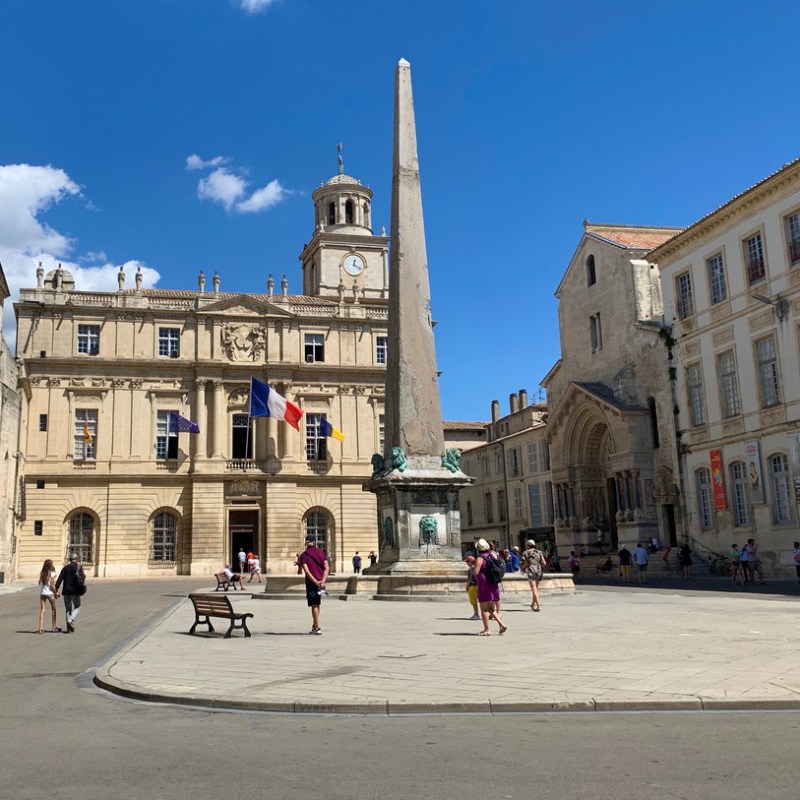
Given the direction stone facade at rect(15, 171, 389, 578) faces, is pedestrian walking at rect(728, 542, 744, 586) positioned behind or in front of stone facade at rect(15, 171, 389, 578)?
in front

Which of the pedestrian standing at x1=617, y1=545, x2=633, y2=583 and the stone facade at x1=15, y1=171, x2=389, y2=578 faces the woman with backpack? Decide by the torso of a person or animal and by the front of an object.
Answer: the stone facade

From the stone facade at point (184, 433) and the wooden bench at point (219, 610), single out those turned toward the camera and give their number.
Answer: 1

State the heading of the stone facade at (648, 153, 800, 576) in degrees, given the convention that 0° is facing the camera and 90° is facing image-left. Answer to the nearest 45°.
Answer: approximately 45°

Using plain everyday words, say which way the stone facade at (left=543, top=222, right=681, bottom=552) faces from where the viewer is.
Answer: facing the viewer and to the left of the viewer

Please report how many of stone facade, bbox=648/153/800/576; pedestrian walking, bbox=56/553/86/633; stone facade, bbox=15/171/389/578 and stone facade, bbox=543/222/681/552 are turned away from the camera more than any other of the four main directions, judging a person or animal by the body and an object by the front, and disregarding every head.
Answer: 1

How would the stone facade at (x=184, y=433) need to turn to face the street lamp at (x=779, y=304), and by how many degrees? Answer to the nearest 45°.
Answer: approximately 45° to its left

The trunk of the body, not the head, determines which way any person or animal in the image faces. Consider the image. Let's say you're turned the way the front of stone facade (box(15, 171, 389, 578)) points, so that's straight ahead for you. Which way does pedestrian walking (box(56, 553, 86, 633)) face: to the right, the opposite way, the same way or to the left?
the opposite way

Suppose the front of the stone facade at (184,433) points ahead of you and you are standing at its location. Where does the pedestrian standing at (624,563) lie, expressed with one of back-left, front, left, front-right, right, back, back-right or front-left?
front-left

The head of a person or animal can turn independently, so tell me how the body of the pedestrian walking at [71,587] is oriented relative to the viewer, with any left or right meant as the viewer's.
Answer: facing away from the viewer

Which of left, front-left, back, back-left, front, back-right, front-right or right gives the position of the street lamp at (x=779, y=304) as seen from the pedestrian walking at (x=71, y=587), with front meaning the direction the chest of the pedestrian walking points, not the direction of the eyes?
right

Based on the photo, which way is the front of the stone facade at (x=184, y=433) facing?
toward the camera

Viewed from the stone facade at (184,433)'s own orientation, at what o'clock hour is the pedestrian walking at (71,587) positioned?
The pedestrian walking is roughly at 12 o'clock from the stone facade.
